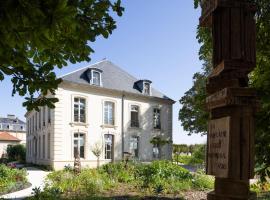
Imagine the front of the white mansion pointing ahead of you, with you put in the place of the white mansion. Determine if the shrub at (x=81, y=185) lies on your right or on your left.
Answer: on your right

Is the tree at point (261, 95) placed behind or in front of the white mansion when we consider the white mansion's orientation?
in front

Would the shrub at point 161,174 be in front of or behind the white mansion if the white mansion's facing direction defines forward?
in front

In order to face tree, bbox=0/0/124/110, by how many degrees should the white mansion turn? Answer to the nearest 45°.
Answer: approximately 45° to its right

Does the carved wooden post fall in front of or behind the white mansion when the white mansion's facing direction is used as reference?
in front

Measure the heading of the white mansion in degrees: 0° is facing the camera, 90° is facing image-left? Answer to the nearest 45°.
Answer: approximately 315°
